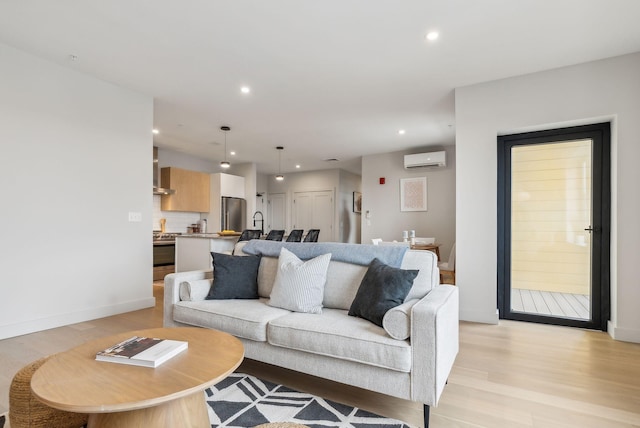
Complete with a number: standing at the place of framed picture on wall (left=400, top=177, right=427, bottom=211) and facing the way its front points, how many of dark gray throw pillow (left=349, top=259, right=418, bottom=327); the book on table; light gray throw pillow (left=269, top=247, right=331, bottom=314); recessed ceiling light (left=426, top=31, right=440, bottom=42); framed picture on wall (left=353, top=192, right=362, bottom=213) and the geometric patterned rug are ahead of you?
5

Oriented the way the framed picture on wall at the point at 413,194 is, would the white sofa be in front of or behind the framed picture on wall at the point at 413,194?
in front

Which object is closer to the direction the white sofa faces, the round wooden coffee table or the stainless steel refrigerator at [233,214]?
the round wooden coffee table

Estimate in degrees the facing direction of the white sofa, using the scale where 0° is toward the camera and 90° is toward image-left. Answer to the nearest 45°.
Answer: approximately 45°

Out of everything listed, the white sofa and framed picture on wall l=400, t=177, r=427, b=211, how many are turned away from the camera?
0

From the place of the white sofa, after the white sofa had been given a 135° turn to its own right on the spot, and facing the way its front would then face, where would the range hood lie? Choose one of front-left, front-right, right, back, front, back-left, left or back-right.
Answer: front-left

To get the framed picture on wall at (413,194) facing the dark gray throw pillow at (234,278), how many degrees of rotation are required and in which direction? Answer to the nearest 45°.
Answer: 0° — it already faces it

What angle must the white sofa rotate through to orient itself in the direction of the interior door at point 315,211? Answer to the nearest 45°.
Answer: approximately 135° to its right

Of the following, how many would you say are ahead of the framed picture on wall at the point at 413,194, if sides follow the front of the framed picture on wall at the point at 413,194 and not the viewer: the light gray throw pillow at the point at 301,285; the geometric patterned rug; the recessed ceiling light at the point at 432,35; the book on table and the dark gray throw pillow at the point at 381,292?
5

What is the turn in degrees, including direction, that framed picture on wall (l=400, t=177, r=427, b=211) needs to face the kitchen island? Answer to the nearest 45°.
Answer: approximately 45° to its right

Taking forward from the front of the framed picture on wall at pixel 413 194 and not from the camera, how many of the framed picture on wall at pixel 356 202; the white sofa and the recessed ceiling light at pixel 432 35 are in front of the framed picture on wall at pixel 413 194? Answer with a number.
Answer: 2

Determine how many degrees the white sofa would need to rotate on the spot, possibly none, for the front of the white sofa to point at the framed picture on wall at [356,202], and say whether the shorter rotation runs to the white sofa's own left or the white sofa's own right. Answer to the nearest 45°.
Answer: approximately 135° to the white sofa's own right

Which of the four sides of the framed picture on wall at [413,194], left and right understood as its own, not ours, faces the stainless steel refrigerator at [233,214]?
right

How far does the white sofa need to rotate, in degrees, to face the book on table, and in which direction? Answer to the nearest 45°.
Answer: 0° — it already faces it
